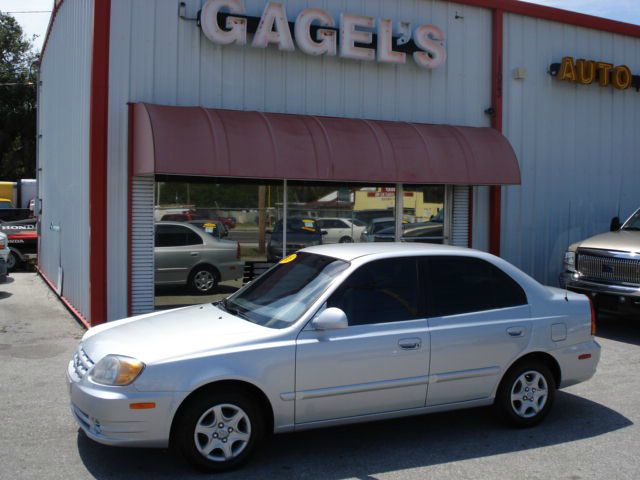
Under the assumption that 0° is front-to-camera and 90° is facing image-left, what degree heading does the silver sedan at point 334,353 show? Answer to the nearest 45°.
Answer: approximately 45°

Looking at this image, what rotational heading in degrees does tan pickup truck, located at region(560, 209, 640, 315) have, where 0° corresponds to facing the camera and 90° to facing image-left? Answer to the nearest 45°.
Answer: approximately 45°

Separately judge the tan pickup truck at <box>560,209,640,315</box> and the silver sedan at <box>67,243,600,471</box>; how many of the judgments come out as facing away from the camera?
0
